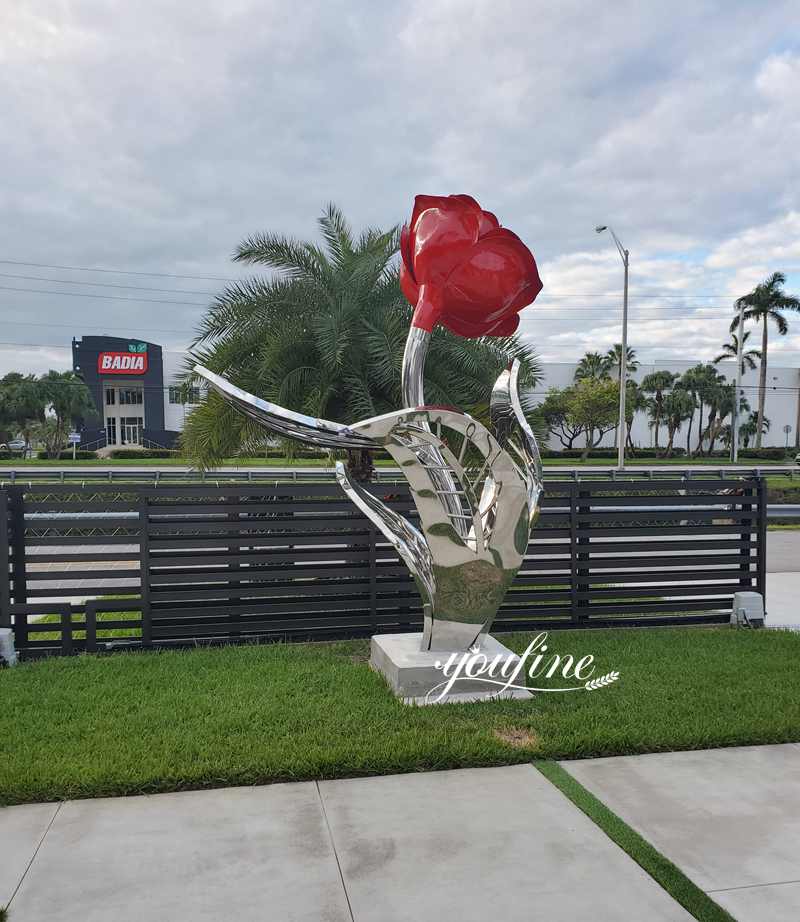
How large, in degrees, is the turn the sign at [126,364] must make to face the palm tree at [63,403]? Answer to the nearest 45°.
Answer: approximately 45° to its right

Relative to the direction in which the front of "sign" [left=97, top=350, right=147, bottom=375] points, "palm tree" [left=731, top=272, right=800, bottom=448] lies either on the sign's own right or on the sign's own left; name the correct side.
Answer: on the sign's own left

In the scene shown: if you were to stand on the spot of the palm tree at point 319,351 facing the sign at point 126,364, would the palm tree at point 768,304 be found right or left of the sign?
right

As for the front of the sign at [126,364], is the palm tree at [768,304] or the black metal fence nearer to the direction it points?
the black metal fence

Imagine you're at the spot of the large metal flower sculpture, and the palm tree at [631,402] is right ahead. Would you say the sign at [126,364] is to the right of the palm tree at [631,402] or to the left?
left

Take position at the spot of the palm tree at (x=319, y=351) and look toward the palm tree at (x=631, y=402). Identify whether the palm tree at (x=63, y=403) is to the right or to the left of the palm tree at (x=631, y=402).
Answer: left

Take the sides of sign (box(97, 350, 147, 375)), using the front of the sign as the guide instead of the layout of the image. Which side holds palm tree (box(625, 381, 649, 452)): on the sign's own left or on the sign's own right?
on the sign's own left

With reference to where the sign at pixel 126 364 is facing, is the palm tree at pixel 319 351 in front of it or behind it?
in front

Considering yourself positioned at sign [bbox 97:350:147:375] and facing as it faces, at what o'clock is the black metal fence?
The black metal fence is roughly at 12 o'clock from the sign.

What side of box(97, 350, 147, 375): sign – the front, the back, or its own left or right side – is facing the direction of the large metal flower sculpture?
front

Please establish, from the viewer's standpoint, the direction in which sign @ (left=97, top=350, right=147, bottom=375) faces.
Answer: facing the viewer
